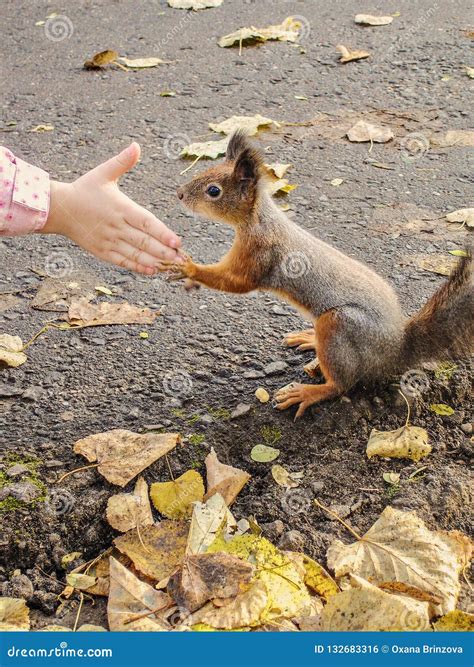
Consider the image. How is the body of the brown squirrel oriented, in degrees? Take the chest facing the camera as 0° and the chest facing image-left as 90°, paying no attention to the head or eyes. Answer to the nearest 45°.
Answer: approximately 90°

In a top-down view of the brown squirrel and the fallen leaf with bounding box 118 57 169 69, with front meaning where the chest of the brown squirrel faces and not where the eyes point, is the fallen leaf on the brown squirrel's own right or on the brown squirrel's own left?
on the brown squirrel's own right

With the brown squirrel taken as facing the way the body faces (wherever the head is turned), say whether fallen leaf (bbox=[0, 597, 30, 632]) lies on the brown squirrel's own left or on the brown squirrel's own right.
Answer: on the brown squirrel's own left

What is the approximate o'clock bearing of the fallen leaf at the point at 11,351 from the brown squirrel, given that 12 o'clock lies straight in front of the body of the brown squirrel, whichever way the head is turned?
The fallen leaf is roughly at 12 o'clock from the brown squirrel.

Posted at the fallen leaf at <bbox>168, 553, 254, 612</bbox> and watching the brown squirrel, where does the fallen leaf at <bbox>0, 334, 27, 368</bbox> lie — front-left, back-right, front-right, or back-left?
front-left

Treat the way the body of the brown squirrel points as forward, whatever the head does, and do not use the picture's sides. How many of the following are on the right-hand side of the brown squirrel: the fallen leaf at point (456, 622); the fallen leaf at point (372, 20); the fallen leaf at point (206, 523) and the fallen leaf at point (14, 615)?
1

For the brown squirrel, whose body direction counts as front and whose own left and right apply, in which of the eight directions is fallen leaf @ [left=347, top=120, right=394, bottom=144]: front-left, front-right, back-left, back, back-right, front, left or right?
right

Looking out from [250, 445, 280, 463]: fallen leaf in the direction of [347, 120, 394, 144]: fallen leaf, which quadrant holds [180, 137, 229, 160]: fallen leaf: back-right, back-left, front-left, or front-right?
front-left

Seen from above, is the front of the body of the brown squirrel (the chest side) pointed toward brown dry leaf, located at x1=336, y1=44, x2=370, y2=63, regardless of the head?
no

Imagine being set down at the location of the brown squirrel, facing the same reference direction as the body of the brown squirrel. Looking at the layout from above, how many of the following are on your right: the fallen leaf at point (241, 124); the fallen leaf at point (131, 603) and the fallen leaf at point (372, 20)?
2

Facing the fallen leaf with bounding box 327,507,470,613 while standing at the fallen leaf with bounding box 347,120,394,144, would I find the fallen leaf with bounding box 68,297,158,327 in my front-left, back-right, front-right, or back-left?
front-right

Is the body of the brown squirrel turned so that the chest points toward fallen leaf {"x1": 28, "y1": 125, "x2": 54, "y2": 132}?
no

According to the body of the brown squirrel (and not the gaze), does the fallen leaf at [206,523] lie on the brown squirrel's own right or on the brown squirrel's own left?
on the brown squirrel's own left

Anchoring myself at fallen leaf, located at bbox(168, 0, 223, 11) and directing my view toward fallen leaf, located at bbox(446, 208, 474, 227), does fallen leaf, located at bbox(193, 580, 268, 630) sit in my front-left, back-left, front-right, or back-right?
front-right
